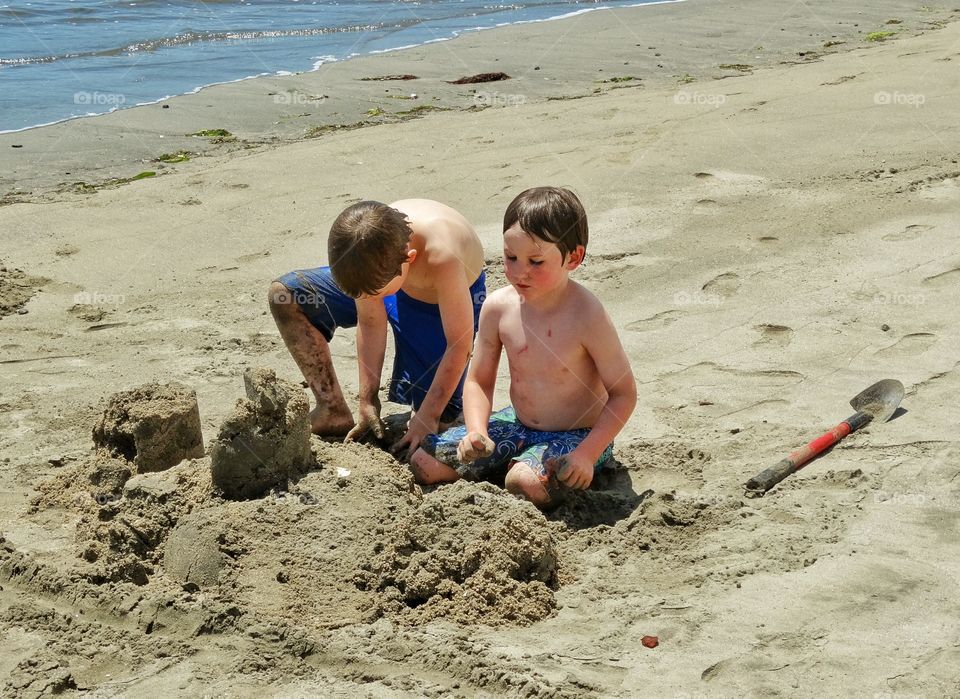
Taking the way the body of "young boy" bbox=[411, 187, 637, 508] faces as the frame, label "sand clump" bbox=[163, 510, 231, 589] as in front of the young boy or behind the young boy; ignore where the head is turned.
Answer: in front

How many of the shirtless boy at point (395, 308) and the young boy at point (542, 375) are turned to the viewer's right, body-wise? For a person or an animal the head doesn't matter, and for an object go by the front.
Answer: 0

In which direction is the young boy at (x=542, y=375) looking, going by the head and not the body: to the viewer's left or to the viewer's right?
to the viewer's left

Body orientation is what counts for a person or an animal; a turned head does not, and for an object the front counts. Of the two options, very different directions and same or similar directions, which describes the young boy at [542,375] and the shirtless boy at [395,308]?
same or similar directions

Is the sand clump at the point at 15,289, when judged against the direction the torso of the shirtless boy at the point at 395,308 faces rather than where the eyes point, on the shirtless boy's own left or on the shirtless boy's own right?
on the shirtless boy's own right

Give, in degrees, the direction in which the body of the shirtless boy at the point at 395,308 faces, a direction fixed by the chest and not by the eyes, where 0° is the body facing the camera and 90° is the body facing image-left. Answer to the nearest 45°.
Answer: approximately 45°

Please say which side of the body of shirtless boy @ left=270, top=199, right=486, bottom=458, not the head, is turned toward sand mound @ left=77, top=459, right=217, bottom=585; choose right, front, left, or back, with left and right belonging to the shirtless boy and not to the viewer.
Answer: front

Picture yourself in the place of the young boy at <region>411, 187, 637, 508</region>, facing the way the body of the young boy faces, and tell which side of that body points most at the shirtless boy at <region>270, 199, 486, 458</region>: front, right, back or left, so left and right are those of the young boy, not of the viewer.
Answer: right

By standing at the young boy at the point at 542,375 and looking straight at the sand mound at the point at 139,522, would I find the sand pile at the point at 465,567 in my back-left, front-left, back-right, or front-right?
front-left

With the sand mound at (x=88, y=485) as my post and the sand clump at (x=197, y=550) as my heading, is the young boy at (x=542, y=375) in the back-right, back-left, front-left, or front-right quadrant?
front-left

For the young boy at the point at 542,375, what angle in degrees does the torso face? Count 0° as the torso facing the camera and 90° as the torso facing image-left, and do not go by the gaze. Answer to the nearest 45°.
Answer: approximately 45°
